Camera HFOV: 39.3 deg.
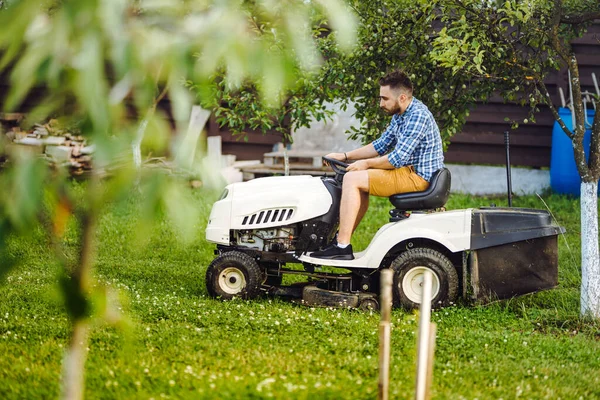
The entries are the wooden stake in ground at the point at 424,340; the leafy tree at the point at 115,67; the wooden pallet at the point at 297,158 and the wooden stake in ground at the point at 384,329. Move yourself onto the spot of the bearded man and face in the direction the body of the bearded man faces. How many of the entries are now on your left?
3

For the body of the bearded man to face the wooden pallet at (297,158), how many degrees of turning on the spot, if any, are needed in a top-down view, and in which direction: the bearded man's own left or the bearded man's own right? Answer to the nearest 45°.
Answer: approximately 90° to the bearded man's own right

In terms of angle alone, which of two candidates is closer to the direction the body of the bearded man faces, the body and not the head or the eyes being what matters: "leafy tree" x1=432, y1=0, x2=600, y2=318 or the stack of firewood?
the stack of firewood

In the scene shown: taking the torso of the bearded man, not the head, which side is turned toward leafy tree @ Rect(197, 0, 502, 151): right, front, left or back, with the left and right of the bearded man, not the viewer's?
right

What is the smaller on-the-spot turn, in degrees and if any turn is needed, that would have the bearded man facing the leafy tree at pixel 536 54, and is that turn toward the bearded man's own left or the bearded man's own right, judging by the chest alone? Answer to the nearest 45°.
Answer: approximately 180°

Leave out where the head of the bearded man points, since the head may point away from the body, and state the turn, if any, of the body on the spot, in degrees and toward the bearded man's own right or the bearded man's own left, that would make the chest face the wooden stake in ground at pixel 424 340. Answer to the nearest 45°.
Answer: approximately 90° to the bearded man's own left

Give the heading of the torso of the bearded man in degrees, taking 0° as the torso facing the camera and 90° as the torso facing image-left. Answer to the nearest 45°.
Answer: approximately 90°

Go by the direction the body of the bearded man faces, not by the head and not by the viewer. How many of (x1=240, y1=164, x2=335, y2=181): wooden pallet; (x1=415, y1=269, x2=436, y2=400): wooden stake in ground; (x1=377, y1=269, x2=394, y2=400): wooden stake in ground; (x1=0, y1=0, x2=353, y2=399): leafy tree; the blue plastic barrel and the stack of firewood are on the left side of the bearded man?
3

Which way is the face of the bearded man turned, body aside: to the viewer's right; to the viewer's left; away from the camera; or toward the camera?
to the viewer's left

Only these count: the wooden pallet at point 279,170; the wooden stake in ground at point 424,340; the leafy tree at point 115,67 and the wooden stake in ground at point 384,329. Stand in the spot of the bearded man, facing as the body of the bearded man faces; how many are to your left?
3

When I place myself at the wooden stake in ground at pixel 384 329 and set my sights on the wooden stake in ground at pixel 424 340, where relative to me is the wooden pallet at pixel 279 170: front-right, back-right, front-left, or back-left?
back-left

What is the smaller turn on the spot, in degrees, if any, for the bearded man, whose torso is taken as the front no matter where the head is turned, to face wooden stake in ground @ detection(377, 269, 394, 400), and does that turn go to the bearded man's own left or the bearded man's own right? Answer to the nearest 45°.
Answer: approximately 90° to the bearded man's own left
